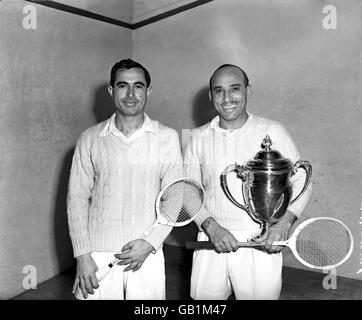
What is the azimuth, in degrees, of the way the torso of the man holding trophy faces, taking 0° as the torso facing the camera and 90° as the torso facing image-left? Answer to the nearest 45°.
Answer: approximately 0°

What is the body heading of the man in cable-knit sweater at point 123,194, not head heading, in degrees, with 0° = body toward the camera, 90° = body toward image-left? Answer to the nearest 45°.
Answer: approximately 0°

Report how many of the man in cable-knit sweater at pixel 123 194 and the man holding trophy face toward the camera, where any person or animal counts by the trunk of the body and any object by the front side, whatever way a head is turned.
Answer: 2
